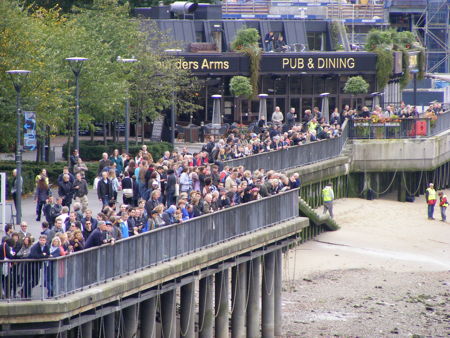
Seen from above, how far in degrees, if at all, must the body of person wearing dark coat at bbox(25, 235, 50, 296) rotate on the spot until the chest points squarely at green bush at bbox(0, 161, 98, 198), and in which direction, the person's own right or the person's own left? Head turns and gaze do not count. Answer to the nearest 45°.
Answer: approximately 135° to the person's own left

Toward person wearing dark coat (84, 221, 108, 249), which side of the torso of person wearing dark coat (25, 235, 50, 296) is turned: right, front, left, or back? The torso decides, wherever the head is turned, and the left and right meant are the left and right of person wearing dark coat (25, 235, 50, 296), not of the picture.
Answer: left

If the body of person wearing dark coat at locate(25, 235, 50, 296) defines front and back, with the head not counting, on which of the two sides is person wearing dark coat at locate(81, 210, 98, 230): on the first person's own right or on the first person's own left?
on the first person's own left

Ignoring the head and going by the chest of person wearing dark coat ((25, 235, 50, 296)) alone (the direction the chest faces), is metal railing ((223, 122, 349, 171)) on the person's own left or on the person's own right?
on the person's own left

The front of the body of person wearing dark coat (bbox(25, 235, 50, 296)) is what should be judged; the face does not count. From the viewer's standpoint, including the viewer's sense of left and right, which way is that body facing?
facing the viewer and to the right of the viewer

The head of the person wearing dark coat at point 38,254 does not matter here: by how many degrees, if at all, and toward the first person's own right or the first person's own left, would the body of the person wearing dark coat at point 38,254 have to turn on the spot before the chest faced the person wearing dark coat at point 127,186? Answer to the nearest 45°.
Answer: approximately 135° to the first person's own left

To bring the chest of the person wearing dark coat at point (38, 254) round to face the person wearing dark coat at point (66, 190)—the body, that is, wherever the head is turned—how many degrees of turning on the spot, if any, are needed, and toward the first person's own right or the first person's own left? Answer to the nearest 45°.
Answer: approximately 135° to the first person's own left

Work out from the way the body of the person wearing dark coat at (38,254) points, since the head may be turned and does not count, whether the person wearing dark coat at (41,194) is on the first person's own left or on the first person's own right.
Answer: on the first person's own left

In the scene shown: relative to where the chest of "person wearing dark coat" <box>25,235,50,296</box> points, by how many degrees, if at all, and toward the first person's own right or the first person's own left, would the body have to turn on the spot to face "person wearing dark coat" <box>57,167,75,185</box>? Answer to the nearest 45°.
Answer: approximately 135° to the first person's own left

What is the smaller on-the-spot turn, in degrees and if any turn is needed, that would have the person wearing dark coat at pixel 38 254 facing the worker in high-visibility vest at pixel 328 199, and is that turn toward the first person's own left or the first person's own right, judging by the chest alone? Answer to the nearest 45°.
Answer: approximately 90° to the first person's own left
